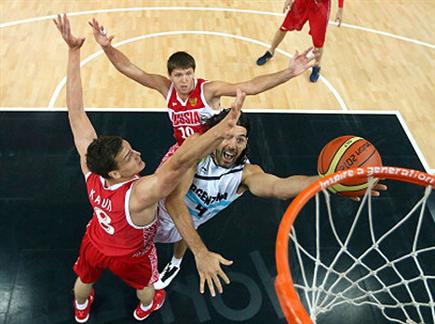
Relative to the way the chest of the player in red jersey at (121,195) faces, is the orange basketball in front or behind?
in front

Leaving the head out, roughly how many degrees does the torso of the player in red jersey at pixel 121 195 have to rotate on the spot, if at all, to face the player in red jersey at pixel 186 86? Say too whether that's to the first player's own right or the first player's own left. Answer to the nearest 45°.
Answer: approximately 45° to the first player's own left

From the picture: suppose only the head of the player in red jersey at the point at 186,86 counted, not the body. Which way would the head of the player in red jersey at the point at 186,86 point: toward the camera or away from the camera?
toward the camera

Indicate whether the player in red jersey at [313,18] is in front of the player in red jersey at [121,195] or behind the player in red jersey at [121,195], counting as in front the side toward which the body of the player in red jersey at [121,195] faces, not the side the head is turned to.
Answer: in front

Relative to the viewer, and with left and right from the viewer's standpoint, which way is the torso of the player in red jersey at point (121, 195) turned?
facing away from the viewer and to the right of the viewer

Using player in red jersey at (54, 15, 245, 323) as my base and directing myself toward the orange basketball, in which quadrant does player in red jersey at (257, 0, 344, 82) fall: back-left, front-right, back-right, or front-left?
front-left
